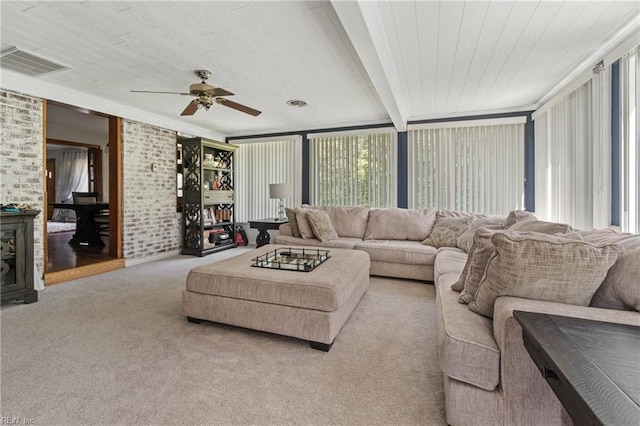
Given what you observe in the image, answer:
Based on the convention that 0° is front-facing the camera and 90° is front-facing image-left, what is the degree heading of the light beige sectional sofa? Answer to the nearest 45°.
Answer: approximately 45°

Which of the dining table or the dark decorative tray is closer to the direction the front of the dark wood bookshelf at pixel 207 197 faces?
the dark decorative tray
